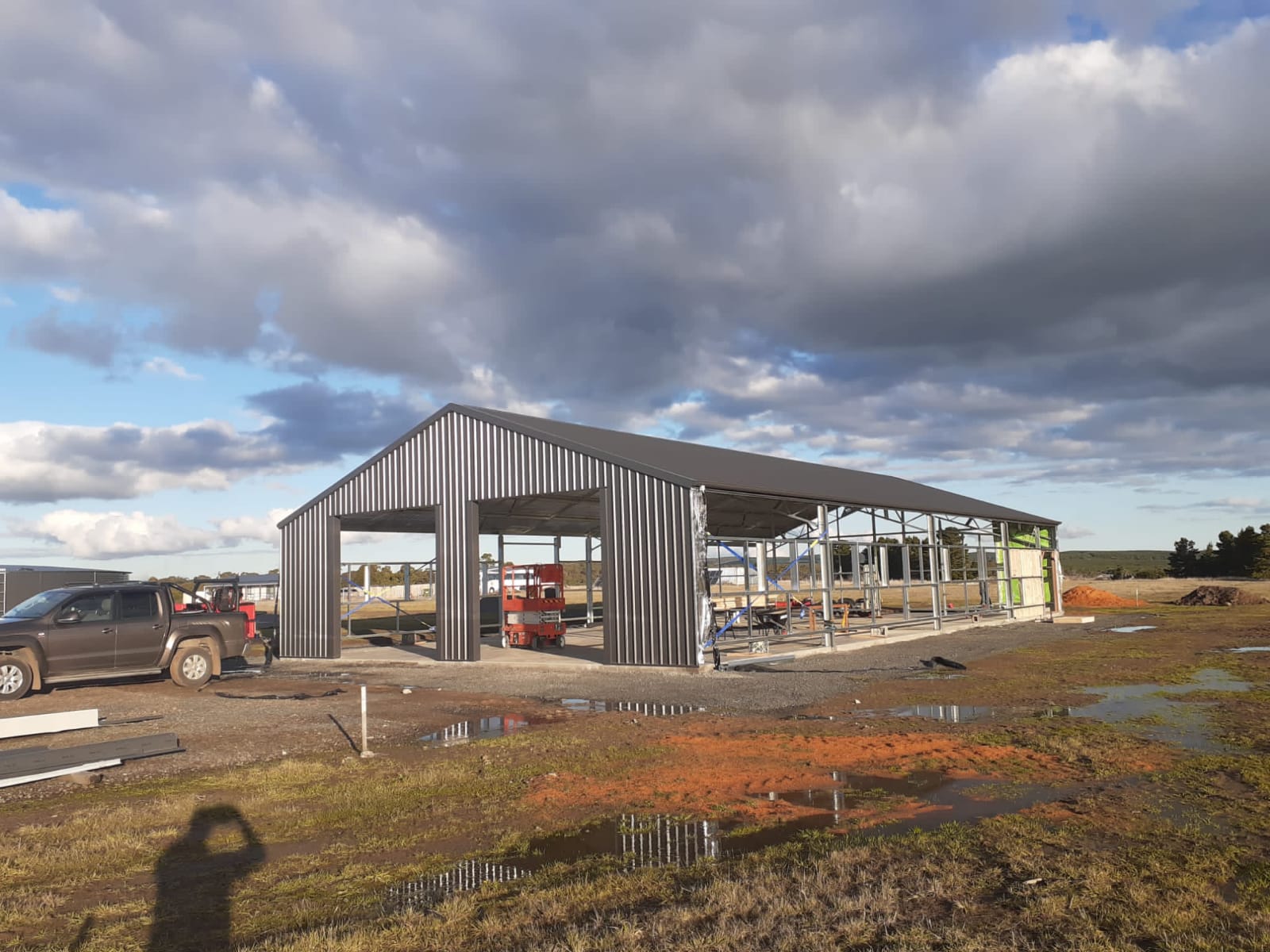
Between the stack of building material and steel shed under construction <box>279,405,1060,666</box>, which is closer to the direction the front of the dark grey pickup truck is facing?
the stack of building material

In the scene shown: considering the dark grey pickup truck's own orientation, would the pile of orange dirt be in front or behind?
behind

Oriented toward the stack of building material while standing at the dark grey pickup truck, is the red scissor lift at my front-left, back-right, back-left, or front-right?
back-left

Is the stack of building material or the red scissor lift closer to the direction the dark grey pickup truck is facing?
the stack of building material

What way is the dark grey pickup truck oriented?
to the viewer's left

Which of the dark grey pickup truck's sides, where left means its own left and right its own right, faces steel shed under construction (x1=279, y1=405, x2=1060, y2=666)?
back

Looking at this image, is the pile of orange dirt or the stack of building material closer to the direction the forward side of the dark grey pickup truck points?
the stack of building material
